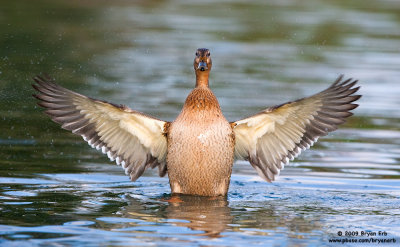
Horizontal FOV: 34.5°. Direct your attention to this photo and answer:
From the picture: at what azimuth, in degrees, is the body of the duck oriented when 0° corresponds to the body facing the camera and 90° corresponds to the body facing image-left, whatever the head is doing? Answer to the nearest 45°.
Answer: approximately 0°
